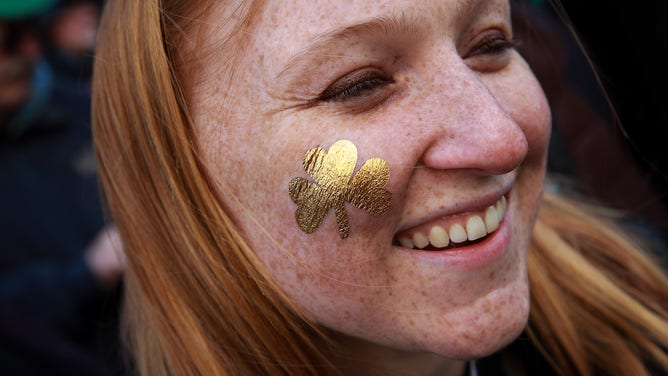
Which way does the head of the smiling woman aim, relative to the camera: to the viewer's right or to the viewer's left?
to the viewer's right
